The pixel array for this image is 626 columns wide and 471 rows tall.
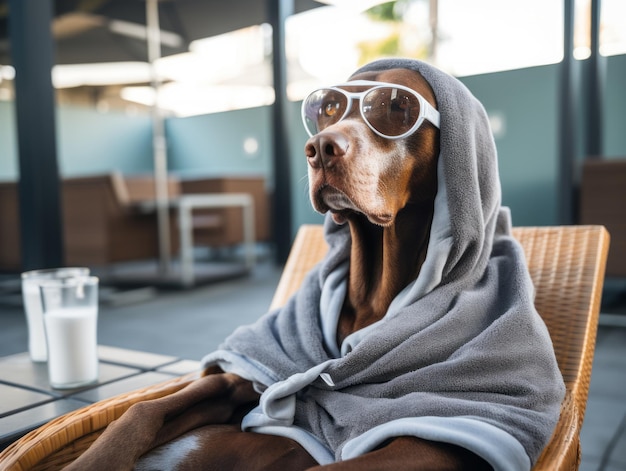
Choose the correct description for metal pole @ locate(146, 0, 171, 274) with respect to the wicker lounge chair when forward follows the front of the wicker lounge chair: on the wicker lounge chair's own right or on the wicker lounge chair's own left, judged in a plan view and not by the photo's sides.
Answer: on the wicker lounge chair's own right

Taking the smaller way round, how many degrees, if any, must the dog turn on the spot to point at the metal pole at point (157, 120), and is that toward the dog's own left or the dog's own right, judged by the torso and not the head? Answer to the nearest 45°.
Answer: approximately 135° to the dog's own right

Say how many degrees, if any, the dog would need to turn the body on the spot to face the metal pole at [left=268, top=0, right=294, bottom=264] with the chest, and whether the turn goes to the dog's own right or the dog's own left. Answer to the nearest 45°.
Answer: approximately 135° to the dog's own right

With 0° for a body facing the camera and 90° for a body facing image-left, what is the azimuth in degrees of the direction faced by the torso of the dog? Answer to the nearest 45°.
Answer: approximately 45°

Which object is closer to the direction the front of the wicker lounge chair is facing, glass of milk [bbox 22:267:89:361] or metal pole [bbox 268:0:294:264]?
the glass of milk

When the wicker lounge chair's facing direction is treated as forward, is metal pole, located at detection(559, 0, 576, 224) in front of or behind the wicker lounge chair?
behind

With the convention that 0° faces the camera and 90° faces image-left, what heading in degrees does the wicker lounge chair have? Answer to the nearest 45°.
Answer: approximately 45°

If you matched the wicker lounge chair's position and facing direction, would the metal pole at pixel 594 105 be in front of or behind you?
behind

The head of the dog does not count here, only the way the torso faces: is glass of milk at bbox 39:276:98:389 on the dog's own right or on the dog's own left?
on the dog's own right

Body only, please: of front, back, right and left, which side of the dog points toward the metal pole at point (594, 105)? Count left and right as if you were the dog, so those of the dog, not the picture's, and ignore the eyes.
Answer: back
